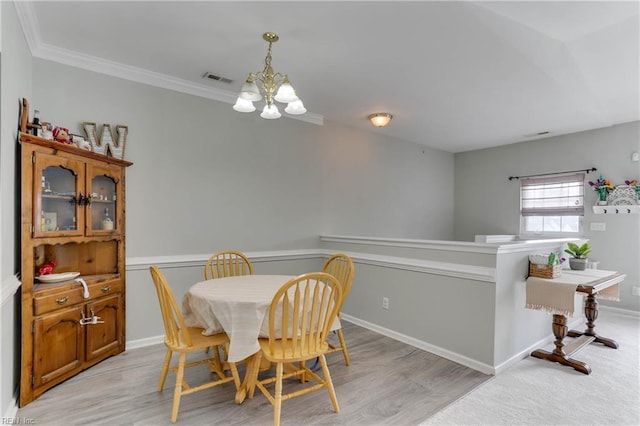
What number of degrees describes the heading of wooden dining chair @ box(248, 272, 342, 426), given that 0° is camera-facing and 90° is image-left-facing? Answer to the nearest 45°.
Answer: approximately 135°

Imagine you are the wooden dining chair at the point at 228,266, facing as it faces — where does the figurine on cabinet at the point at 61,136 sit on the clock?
The figurine on cabinet is roughly at 2 o'clock from the wooden dining chair.

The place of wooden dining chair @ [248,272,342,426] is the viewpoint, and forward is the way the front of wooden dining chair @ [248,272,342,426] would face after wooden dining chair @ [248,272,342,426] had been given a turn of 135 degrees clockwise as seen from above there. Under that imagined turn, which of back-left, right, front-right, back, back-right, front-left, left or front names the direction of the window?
front-left

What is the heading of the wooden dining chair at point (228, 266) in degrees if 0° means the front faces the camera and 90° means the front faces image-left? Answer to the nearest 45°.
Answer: approximately 0°

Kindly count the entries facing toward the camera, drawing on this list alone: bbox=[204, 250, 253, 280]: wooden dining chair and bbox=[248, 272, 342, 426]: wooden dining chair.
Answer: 1

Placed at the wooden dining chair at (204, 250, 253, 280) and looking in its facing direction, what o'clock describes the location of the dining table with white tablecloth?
The dining table with white tablecloth is roughly at 12 o'clock from the wooden dining chair.

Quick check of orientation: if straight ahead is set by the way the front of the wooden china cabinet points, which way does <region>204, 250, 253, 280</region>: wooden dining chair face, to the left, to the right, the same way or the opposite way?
to the right

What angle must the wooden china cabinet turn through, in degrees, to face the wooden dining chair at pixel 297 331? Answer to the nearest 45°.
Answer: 0° — it already faces it

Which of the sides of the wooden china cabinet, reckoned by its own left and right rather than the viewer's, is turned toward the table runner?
front

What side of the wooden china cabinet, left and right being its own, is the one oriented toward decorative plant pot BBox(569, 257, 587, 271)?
front

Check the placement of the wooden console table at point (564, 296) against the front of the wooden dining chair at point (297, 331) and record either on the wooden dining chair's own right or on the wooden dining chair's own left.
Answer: on the wooden dining chair's own right
